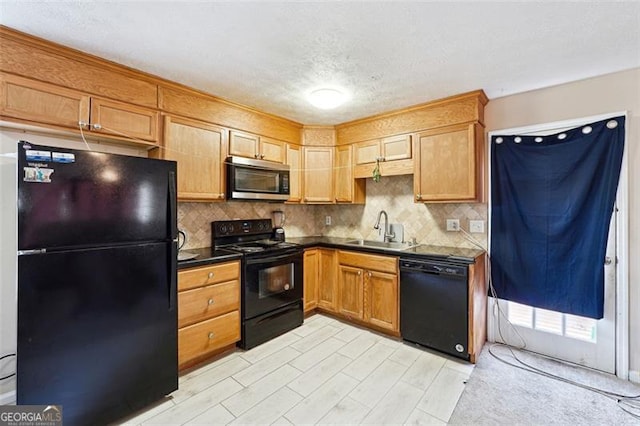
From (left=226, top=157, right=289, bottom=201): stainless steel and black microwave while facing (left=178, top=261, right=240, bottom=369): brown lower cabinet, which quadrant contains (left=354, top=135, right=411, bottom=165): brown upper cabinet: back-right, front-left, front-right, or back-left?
back-left

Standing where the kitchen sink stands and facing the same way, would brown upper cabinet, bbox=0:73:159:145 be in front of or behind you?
in front

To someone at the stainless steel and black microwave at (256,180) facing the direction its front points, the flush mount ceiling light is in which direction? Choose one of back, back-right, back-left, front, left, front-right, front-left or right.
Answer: front

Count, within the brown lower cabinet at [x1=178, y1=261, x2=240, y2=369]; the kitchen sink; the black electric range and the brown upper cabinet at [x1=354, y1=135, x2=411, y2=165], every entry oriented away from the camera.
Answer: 0

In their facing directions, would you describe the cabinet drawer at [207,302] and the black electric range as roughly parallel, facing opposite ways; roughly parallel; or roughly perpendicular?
roughly parallel

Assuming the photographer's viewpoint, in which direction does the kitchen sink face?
facing the viewer and to the left of the viewer

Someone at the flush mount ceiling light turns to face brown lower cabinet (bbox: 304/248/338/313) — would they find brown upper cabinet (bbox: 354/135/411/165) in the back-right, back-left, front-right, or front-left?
front-right

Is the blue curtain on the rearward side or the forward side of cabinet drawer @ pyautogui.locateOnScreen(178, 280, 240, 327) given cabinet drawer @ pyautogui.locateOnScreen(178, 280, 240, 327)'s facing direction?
on the forward side

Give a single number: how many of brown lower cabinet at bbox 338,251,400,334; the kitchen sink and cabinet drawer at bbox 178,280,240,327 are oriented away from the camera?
0

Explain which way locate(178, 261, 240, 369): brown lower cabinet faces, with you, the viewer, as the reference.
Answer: facing the viewer and to the right of the viewer

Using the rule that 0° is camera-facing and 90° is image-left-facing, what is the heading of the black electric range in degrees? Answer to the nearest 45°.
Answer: approximately 315°

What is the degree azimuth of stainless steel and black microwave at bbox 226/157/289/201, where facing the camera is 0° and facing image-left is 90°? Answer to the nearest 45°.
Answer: approximately 315°

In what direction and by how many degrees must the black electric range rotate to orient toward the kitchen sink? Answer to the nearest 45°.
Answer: approximately 45° to its left

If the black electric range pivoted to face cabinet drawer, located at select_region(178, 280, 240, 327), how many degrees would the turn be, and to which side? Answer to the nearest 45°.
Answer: approximately 90° to its right
